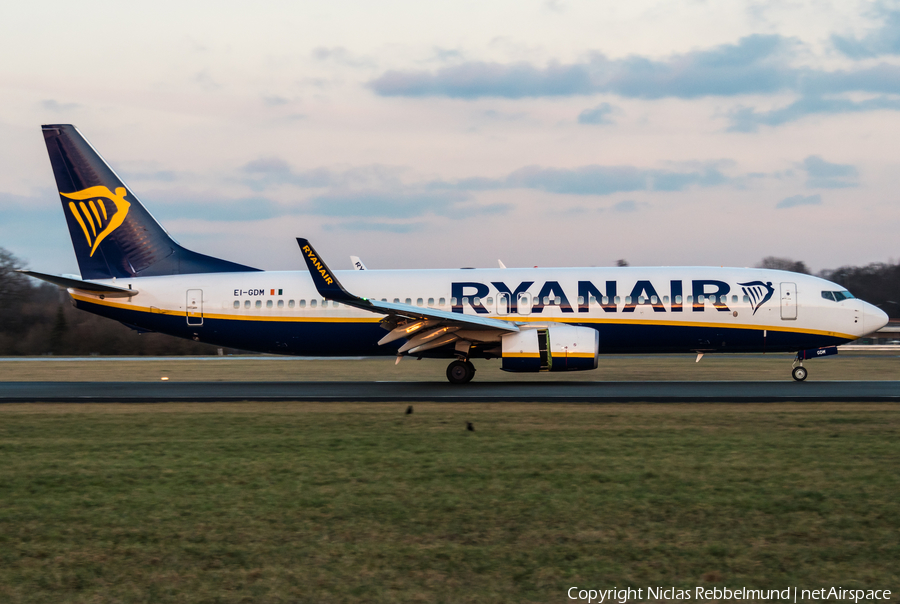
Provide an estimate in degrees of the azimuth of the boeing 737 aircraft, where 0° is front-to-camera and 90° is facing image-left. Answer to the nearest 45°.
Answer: approximately 270°
